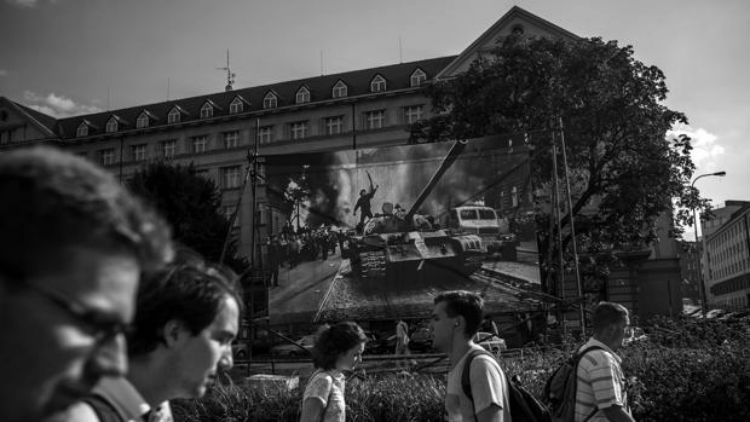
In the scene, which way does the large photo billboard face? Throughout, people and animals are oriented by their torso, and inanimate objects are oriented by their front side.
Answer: toward the camera

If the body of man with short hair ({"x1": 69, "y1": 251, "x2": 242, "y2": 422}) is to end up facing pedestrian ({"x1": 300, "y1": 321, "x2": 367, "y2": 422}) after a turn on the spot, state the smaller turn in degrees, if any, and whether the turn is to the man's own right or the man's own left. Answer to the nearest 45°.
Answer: approximately 45° to the man's own left

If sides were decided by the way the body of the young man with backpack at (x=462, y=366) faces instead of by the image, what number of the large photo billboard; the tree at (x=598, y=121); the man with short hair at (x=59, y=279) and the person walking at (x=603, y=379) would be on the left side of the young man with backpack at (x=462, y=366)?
1

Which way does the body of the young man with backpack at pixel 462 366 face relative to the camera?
to the viewer's left

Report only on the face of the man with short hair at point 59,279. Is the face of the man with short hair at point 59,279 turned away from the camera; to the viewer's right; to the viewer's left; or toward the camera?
to the viewer's right

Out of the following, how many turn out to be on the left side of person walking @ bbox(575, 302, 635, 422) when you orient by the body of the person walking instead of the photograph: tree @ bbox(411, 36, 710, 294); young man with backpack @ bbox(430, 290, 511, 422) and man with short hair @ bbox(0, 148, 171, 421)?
1

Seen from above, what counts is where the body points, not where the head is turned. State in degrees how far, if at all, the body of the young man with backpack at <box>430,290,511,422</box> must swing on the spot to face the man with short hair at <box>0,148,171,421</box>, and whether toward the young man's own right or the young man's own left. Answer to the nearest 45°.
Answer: approximately 90° to the young man's own left

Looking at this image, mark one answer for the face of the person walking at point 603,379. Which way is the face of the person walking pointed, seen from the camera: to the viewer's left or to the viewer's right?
to the viewer's right

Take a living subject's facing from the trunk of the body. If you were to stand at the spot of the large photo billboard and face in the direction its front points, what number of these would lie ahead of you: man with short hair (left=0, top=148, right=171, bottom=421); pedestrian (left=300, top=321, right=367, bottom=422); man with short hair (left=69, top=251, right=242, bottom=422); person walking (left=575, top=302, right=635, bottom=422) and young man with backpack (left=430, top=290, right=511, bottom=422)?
5

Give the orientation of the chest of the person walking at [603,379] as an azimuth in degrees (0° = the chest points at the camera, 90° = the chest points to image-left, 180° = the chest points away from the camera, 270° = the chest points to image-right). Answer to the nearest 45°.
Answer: approximately 270°

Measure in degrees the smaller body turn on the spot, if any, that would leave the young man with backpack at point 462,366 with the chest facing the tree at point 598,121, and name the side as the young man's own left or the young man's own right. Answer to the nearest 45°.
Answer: approximately 90° to the young man's own right

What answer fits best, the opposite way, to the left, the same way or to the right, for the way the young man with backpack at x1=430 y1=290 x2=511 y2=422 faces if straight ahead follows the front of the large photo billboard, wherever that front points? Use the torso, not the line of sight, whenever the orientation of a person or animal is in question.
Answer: to the right

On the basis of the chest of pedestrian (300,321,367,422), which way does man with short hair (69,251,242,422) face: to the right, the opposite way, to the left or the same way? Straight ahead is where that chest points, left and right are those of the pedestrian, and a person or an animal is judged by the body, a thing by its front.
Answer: the same way
